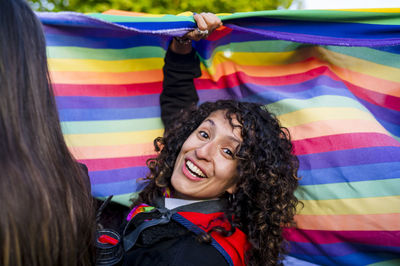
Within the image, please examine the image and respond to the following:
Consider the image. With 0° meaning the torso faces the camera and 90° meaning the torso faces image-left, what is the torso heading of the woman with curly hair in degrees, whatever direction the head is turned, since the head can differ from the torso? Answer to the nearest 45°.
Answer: approximately 45°
